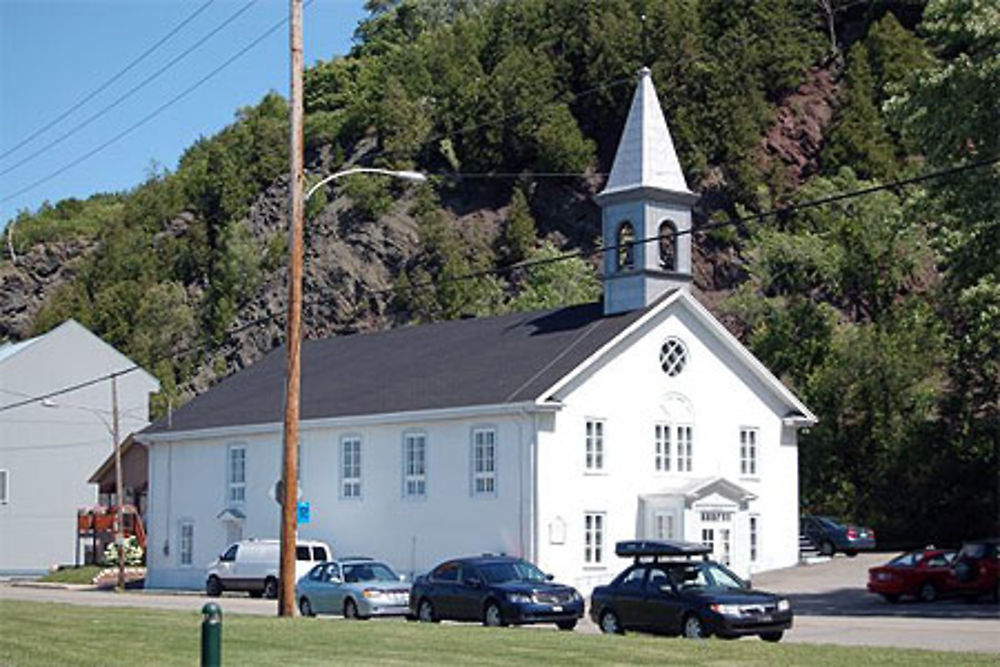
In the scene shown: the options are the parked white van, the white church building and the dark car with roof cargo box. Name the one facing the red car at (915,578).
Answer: the white church building

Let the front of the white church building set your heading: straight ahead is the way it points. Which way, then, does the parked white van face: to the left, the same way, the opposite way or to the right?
the opposite way

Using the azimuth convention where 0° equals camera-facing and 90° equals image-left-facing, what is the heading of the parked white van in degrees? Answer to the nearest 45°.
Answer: approximately 135°

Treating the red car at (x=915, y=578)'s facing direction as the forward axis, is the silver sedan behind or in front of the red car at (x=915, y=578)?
behind

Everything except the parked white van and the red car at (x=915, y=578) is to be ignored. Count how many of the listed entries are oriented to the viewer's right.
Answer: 1

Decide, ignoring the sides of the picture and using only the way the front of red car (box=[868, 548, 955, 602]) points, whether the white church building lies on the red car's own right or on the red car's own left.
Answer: on the red car's own right

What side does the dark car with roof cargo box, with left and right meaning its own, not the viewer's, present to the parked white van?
back

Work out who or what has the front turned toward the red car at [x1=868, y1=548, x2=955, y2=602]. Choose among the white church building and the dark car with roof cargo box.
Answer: the white church building

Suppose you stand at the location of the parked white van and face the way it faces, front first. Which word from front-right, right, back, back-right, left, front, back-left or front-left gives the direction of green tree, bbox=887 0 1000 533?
back

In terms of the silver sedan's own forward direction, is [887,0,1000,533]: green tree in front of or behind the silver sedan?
in front

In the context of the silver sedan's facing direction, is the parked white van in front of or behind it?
behind

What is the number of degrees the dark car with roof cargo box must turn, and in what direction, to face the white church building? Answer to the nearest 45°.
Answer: approximately 135° to its left
